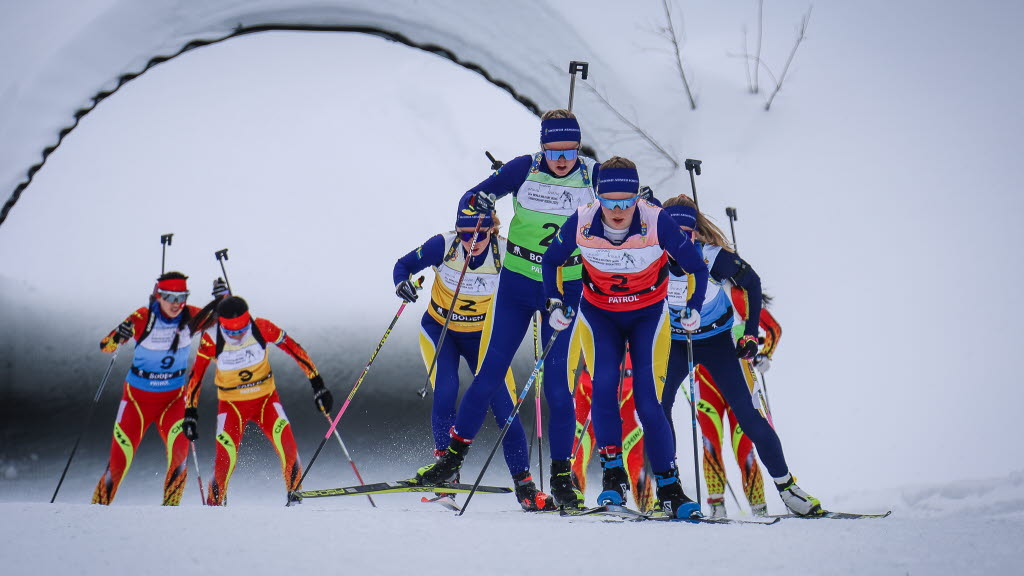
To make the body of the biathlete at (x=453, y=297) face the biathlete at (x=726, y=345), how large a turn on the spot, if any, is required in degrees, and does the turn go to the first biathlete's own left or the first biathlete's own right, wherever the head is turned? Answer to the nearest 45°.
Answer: approximately 45° to the first biathlete's own left

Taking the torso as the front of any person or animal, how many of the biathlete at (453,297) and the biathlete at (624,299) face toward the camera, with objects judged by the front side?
2

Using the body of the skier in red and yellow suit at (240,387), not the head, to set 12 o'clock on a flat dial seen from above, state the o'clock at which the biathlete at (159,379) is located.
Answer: The biathlete is roughly at 4 o'clock from the skier in red and yellow suit.

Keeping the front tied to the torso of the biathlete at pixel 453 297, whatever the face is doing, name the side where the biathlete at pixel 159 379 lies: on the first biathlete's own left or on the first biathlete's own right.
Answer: on the first biathlete's own right

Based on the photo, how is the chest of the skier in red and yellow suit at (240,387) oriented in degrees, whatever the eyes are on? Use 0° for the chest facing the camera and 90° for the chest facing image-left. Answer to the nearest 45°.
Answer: approximately 0°

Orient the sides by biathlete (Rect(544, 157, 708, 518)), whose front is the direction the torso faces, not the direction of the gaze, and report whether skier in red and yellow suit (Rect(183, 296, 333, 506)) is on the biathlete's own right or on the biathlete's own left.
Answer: on the biathlete's own right

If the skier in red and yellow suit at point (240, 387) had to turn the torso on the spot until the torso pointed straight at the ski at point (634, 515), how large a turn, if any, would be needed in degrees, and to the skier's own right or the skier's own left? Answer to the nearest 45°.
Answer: approximately 45° to the skier's own left
